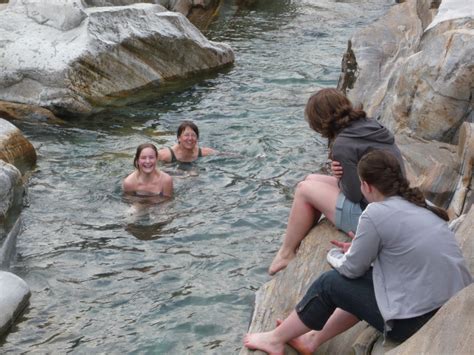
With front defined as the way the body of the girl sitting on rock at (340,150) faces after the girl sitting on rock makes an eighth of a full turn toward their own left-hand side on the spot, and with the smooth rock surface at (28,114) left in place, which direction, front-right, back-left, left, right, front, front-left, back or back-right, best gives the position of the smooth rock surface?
right

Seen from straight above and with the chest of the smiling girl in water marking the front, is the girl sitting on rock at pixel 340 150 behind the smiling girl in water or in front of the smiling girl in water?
in front

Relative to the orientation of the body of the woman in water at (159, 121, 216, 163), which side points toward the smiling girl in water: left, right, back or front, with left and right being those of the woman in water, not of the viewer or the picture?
front

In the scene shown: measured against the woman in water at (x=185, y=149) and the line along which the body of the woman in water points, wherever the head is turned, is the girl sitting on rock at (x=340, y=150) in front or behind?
in front

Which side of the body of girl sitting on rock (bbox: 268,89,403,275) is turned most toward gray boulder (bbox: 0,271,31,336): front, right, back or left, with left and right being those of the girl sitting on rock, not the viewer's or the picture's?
front

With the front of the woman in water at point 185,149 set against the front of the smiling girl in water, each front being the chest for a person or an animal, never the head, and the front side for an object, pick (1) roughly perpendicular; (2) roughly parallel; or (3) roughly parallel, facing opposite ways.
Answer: roughly parallel

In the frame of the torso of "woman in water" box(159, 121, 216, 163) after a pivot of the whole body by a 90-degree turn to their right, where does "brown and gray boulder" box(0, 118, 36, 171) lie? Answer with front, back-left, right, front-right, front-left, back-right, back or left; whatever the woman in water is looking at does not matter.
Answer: front

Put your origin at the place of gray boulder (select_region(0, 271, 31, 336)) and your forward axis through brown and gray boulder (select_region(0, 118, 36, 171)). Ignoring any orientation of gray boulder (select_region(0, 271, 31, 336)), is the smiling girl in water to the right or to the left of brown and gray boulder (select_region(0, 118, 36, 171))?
right

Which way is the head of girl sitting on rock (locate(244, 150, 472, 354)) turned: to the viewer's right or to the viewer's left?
to the viewer's left

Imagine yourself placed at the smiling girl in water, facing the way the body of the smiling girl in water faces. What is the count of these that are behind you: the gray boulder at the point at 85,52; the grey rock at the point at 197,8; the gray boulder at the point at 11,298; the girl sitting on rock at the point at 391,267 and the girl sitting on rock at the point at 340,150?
2

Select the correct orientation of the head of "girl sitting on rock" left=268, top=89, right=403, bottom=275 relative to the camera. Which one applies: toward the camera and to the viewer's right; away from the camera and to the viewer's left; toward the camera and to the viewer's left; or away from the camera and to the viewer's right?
away from the camera and to the viewer's left

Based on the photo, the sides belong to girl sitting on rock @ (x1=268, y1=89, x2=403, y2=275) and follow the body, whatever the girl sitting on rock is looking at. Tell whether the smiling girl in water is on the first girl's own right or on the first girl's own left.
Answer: on the first girl's own right

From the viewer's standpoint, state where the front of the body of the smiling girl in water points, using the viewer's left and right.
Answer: facing the viewer

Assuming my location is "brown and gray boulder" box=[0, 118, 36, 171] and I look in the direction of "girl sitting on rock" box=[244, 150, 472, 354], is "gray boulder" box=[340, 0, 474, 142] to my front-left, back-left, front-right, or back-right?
front-left

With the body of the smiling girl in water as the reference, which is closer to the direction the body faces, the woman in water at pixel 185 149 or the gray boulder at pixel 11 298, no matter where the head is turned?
the gray boulder

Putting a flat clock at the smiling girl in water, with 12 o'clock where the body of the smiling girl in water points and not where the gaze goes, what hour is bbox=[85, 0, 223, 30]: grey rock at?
The grey rock is roughly at 6 o'clock from the smiling girl in water.

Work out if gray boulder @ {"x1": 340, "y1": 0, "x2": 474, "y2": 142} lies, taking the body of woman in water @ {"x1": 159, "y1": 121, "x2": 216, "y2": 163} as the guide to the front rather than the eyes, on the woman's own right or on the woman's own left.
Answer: on the woman's own left
